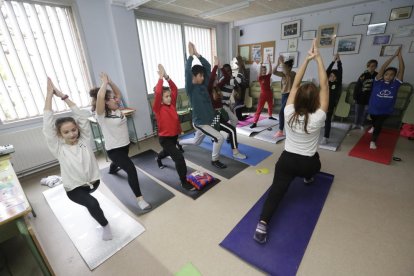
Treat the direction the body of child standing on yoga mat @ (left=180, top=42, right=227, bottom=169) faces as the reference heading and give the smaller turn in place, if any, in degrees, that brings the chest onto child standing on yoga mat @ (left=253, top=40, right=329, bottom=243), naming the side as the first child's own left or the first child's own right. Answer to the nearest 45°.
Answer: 0° — they already face them

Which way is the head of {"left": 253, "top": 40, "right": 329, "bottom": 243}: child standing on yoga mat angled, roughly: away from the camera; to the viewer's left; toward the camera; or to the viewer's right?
away from the camera

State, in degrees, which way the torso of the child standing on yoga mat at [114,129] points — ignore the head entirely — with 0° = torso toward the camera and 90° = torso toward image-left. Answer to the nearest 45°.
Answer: approximately 315°

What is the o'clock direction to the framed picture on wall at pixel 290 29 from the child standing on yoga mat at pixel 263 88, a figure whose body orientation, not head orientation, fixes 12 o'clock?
The framed picture on wall is roughly at 7 o'clock from the child standing on yoga mat.
